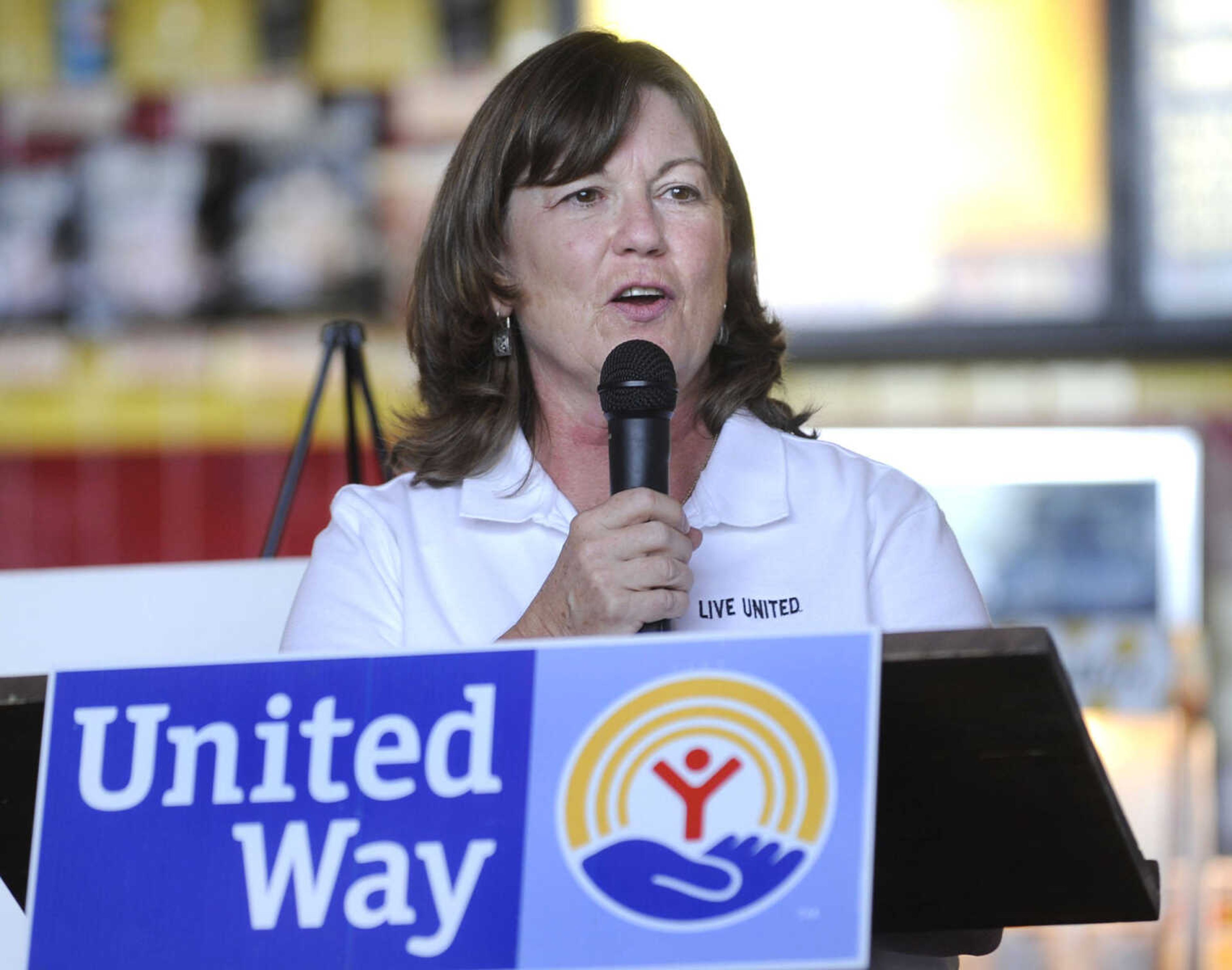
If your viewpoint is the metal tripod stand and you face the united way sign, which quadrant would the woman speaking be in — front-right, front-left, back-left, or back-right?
front-left

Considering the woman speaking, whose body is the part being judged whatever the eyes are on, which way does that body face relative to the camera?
toward the camera

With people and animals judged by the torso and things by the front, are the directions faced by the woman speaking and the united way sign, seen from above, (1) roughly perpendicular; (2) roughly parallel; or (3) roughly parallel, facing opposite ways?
roughly parallel

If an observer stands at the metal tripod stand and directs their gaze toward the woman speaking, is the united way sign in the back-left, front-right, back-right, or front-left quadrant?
front-right

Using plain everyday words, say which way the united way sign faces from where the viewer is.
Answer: facing the viewer

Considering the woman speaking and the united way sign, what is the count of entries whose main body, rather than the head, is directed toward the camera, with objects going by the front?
2

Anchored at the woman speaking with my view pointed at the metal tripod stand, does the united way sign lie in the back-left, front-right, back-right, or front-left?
back-left

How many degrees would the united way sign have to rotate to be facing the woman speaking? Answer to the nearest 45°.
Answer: approximately 180°

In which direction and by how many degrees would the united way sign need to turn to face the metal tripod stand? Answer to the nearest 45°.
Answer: approximately 180°

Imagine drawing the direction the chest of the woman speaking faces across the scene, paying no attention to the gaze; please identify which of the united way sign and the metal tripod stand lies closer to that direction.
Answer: the united way sign

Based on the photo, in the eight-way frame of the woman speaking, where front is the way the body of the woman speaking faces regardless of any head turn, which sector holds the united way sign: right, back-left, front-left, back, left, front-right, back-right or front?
front
